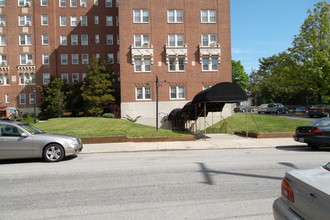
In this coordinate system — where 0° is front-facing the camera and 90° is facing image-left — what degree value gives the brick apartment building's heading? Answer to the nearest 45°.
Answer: approximately 0°

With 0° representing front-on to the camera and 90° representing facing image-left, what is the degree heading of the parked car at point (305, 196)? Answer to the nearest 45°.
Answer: approximately 225°

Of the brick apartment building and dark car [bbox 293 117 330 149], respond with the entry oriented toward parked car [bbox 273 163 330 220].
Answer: the brick apartment building

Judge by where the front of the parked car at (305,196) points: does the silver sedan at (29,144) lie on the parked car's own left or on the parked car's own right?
on the parked car's own left

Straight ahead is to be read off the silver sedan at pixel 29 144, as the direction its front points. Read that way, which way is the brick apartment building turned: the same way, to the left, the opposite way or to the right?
to the right

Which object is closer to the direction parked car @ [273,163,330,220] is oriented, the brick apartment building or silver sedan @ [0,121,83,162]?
the brick apartment building
